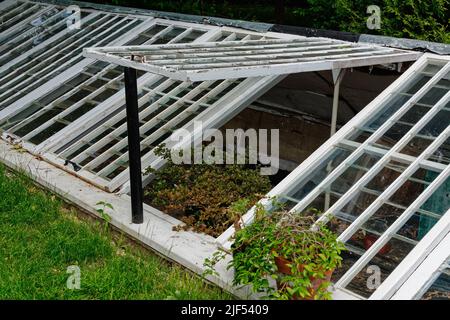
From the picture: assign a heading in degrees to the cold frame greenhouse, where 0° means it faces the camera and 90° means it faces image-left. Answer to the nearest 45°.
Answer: approximately 45°
